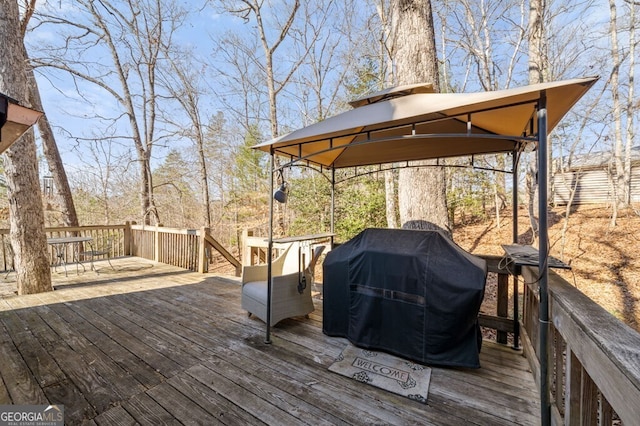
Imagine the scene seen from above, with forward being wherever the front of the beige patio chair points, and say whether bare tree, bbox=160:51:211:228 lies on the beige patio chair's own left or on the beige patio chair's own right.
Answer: on the beige patio chair's own right

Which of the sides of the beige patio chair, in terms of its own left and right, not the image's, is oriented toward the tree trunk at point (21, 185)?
right

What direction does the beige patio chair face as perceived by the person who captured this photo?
facing the viewer and to the left of the viewer

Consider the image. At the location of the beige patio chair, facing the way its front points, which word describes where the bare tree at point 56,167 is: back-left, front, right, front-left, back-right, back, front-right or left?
right

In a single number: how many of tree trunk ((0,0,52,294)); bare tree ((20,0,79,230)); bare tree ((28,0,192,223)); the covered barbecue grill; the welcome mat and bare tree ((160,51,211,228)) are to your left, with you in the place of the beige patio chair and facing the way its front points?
2

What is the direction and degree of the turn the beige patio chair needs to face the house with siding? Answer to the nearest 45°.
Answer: approximately 180°

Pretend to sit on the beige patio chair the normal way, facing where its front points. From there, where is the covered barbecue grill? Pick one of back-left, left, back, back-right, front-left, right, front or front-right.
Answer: left

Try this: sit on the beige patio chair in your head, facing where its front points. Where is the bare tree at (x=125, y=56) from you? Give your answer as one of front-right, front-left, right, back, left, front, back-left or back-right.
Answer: right

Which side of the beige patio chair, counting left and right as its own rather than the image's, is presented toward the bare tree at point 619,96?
back

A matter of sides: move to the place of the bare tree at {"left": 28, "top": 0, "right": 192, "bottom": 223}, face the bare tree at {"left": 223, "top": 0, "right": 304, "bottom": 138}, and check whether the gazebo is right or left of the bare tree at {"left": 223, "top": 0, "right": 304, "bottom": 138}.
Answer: right

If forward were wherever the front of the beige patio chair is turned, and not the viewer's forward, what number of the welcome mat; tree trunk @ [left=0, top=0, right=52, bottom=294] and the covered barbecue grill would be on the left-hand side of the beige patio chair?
2
